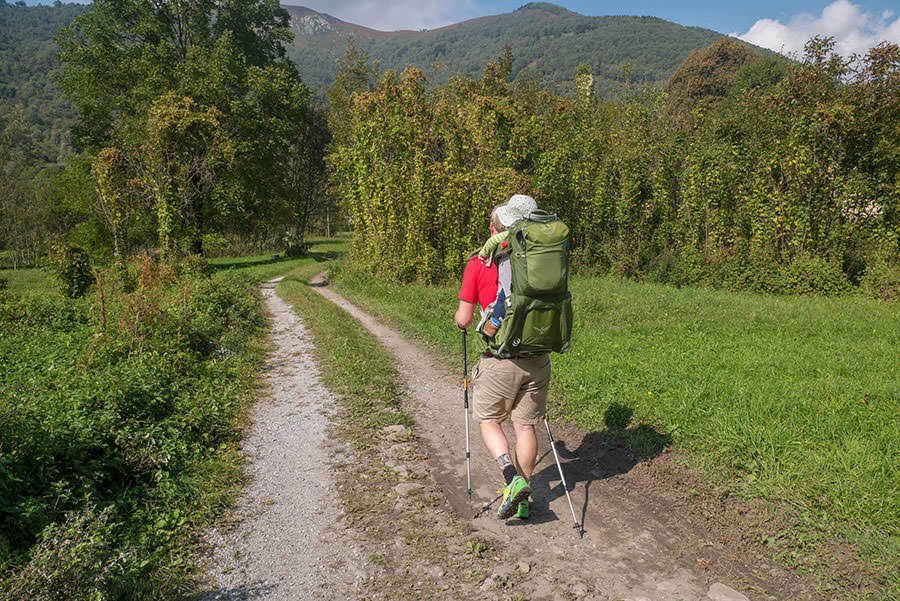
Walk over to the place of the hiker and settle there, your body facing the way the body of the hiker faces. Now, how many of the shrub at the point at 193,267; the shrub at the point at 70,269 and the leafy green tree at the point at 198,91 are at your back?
0

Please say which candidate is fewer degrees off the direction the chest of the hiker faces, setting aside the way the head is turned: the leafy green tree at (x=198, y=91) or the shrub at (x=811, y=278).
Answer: the leafy green tree

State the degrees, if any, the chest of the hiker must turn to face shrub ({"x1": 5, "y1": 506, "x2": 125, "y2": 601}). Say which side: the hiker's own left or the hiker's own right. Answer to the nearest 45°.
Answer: approximately 90° to the hiker's own left

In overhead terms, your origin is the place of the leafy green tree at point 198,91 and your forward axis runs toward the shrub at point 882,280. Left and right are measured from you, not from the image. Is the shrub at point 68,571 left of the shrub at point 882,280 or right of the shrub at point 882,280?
right

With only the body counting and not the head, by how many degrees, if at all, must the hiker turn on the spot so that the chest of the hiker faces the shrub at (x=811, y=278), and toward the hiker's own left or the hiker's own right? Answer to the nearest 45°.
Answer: approximately 90° to the hiker's own right

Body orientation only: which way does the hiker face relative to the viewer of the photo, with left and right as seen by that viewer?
facing away from the viewer and to the left of the viewer

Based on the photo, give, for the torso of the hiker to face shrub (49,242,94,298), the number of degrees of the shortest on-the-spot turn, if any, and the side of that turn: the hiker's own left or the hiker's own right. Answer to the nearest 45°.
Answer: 0° — they already face it

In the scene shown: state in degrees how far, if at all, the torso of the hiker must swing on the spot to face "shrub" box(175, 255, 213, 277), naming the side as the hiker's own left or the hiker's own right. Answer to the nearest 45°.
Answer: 0° — they already face it

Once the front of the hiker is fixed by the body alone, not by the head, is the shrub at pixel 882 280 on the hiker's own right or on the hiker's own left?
on the hiker's own right

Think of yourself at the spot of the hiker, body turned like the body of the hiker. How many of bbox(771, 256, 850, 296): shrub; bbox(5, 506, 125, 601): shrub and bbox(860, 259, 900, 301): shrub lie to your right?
2
